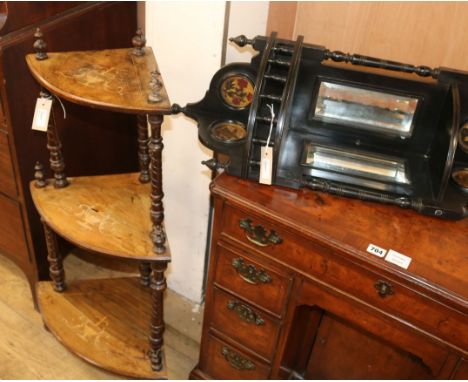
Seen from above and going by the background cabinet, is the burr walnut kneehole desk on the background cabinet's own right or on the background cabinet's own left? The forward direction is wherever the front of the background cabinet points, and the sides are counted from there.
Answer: on the background cabinet's own left

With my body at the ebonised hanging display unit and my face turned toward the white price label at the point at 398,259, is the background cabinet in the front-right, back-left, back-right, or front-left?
back-right

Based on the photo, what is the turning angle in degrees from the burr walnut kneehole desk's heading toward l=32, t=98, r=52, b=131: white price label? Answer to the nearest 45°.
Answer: approximately 45° to its right

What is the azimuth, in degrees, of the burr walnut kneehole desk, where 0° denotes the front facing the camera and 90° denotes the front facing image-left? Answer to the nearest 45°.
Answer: approximately 45°

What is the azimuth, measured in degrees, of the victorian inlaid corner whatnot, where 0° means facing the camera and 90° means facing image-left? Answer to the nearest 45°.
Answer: approximately 45°

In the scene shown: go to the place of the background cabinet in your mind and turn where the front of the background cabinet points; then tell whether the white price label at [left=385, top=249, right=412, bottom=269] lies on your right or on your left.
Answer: on your left

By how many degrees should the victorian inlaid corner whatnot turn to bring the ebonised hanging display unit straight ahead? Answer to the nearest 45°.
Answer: approximately 90° to its left

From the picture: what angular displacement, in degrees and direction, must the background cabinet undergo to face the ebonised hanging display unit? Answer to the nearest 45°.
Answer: approximately 90° to its left

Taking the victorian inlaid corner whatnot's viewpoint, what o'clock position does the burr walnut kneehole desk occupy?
The burr walnut kneehole desk is roughly at 9 o'clock from the victorian inlaid corner whatnot.
